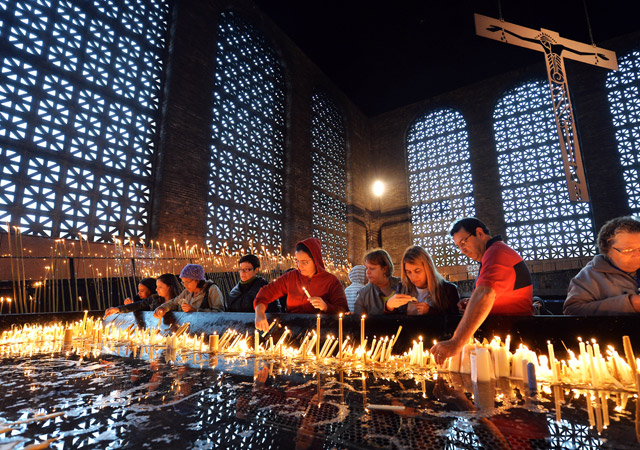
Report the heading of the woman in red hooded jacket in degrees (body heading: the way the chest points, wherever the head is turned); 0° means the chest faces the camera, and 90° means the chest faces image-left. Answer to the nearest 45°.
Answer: approximately 45°

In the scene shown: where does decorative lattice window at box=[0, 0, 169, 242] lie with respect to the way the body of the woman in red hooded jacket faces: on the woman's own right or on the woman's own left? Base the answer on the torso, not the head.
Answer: on the woman's own right

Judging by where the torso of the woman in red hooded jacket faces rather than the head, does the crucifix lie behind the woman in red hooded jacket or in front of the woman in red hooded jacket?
behind

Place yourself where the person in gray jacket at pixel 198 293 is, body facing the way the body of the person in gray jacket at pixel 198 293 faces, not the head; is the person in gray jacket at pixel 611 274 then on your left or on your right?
on your left

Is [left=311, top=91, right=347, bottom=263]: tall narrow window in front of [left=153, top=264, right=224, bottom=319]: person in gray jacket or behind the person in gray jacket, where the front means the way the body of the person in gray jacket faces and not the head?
behind

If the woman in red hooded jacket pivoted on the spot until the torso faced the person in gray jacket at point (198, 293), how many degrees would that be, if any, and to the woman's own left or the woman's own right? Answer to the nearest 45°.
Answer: approximately 90° to the woman's own right

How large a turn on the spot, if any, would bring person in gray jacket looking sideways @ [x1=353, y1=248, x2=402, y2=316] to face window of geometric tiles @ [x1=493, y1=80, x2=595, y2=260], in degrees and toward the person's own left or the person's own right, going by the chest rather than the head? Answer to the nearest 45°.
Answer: approximately 90° to the person's own left
